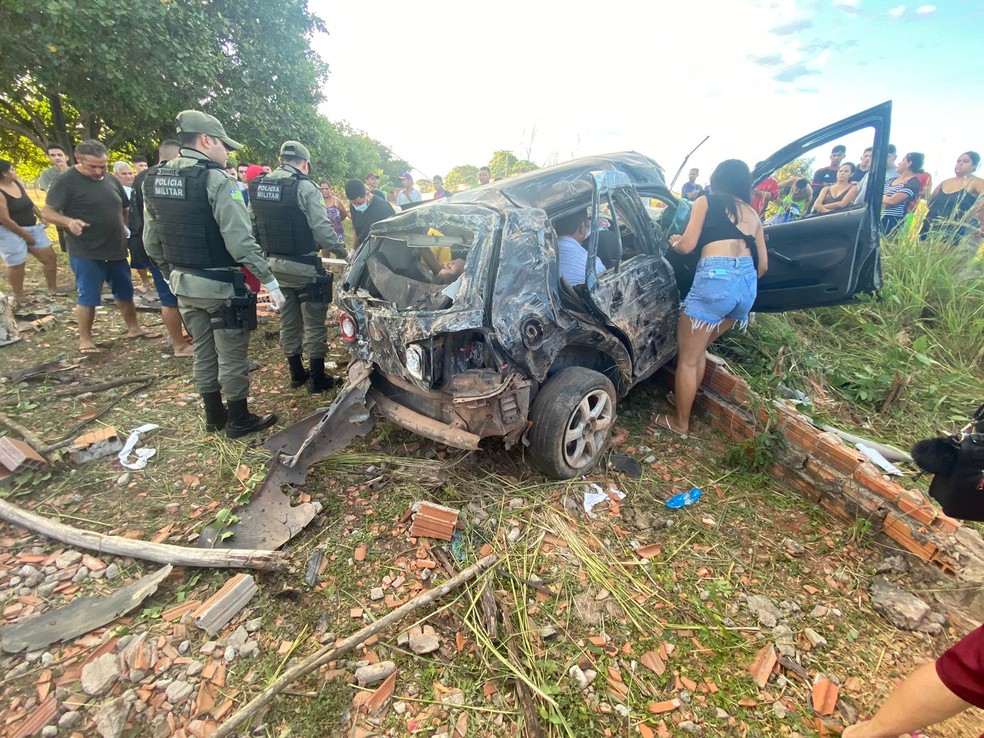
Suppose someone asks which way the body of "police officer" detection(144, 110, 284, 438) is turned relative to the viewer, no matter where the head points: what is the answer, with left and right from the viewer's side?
facing away from the viewer and to the right of the viewer

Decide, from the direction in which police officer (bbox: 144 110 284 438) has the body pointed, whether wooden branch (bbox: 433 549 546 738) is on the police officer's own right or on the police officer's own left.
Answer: on the police officer's own right

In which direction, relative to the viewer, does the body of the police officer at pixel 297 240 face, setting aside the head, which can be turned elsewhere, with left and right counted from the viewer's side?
facing away from the viewer and to the right of the viewer

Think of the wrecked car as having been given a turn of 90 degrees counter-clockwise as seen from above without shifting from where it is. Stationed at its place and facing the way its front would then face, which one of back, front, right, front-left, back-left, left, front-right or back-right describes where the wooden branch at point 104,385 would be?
front-left

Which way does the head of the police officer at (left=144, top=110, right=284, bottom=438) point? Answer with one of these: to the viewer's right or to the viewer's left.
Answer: to the viewer's right

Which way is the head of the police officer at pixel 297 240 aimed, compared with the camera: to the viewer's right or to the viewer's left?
to the viewer's right

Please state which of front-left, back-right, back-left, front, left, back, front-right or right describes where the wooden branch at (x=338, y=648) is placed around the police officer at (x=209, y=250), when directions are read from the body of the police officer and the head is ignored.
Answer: back-right
